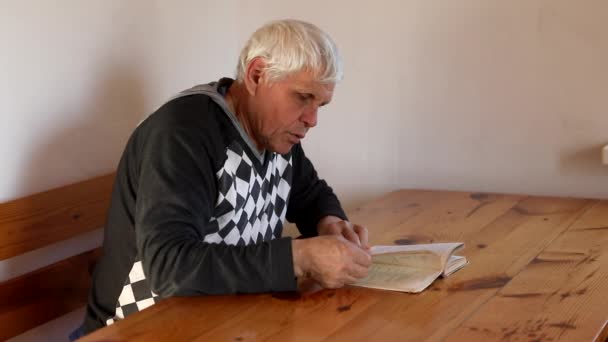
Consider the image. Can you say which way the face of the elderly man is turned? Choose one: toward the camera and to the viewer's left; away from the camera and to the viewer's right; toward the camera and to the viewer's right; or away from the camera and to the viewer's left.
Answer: toward the camera and to the viewer's right

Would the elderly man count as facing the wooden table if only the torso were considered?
yes

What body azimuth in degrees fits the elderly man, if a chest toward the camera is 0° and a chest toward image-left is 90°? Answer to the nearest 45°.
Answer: approximately 315°
